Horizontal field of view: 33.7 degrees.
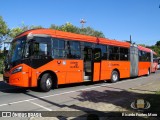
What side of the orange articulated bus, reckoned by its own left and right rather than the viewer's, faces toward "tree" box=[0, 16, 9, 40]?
right

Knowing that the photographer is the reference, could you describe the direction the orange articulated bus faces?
facing the viewer and to the left of the viewer
